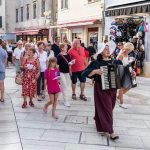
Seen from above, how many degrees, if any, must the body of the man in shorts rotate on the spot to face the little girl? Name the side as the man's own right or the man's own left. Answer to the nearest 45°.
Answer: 0° — they already face them

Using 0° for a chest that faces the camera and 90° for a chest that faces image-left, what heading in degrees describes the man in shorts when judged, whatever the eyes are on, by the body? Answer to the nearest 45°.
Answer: approximately 0°

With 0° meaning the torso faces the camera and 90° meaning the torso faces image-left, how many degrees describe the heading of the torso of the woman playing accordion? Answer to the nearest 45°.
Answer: approximately 315°

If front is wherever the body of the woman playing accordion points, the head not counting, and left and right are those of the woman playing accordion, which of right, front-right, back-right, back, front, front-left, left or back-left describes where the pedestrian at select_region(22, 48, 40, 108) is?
back

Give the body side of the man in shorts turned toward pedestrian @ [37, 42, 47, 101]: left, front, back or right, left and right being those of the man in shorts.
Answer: right

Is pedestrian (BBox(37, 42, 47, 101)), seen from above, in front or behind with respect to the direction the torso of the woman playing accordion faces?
behind

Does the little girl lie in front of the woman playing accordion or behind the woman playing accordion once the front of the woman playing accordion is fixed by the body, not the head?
behind

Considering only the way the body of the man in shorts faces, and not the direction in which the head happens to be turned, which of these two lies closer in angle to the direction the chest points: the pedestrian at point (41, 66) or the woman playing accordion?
the woman playing accordion
